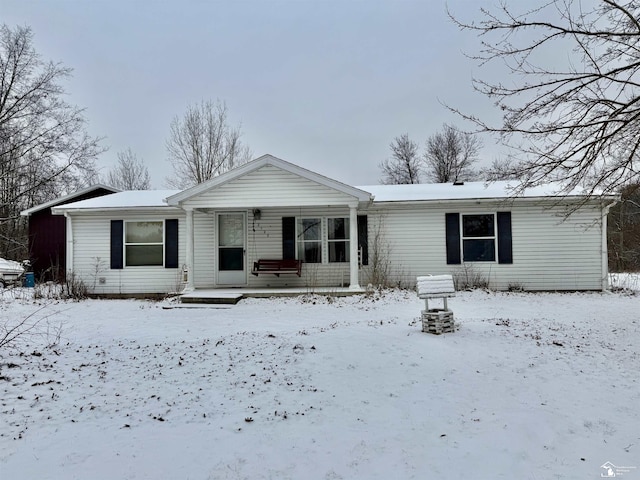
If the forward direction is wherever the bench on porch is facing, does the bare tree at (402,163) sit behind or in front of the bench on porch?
behind

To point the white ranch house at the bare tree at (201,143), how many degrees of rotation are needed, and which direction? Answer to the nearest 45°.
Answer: approximately 135° to its right

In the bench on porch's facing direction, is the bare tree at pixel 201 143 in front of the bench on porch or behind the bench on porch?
behind

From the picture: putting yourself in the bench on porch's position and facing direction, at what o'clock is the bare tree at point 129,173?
The bare tree is roughly at 5 o'clock from the bench on porch.

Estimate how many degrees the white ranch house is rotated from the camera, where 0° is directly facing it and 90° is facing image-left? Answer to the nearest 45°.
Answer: approximately 0°

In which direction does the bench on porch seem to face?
toward the camera
